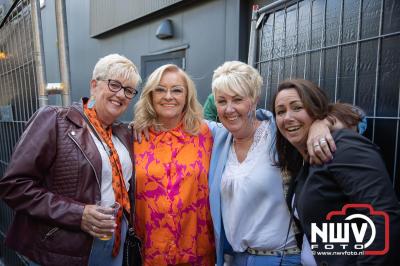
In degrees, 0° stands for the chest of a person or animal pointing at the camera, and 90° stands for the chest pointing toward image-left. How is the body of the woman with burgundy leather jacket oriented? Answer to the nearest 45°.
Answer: approximately 315°

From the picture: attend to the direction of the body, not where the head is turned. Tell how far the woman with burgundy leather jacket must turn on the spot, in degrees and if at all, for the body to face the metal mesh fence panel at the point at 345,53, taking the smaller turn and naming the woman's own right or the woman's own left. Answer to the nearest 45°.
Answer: approximately 45° to the woman's own left

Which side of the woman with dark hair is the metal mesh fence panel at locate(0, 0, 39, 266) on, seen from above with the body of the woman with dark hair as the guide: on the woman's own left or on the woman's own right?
on the woman's own right

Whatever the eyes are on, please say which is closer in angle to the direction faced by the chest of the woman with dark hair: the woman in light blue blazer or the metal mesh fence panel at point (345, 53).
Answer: the woman in light blue blazer

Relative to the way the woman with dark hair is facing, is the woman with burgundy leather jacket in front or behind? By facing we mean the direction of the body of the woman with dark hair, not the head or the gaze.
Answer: in front

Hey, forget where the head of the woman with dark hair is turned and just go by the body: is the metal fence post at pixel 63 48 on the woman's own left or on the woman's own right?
on the woman's own right

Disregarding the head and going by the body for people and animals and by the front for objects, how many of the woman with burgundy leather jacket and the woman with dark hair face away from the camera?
0
